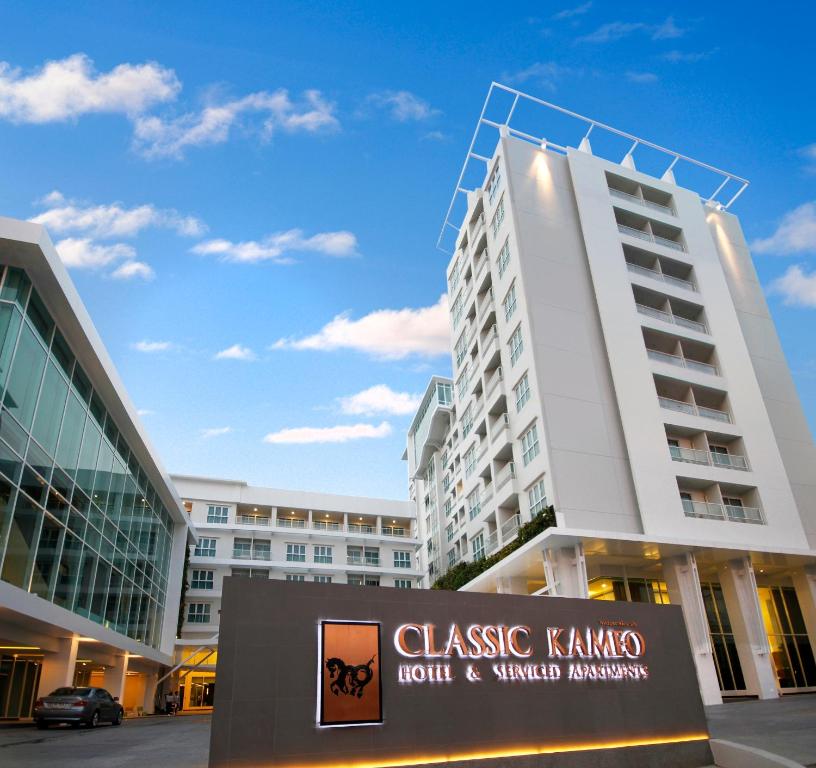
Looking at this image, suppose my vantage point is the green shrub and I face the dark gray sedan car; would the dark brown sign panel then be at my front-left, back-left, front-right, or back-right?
front-left

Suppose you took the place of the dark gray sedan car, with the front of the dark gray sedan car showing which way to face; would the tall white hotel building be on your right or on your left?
on your right

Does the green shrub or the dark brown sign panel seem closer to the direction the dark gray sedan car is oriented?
the green shrub

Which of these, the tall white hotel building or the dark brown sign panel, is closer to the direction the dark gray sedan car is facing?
the tall white hotel building

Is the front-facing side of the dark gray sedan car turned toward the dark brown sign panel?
no
